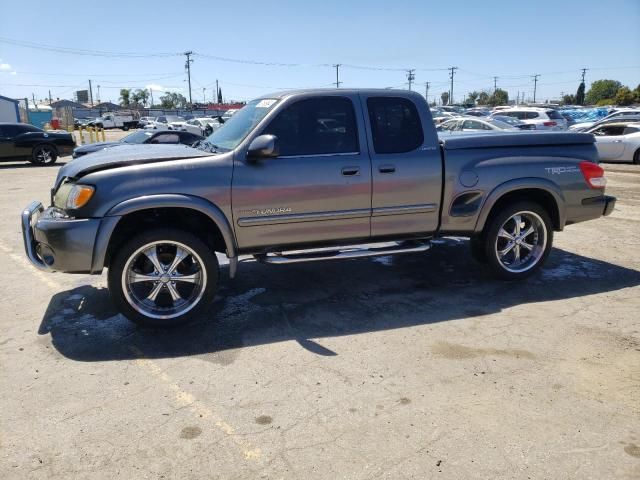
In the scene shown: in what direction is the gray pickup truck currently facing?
to the viewer's left

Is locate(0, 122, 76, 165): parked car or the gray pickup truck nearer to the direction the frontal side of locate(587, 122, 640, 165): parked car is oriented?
the parked car

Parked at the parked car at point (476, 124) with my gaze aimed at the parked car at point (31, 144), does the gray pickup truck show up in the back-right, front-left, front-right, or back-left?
front-left

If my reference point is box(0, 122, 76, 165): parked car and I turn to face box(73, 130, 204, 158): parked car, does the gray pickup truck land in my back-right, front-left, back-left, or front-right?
front-right

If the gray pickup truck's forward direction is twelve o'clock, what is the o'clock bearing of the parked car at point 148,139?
The parked car is roughly at 2 o'clock from the gray pickup truck.

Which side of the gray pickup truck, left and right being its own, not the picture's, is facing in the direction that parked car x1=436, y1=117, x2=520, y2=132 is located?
right

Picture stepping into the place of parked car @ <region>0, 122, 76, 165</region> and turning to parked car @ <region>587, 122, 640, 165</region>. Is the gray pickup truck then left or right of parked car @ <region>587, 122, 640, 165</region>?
right

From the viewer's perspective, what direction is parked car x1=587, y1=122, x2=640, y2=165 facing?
to the viewer's left

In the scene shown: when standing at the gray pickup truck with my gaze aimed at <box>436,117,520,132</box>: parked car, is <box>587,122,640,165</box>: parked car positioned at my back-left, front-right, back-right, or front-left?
front-right

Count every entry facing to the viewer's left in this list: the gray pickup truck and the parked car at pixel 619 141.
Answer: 2
